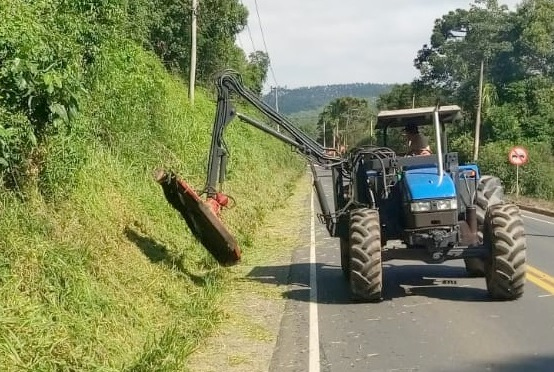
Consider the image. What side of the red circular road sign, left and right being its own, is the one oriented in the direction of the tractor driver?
front

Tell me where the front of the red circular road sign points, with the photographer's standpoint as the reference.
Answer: facing the viewer

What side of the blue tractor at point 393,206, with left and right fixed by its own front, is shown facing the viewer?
front

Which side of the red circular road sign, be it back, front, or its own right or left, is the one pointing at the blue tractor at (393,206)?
front

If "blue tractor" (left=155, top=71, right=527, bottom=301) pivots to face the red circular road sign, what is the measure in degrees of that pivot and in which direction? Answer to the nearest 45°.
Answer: approximately 180°

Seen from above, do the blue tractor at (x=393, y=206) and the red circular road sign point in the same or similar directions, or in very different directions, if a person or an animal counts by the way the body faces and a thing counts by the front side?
same or similar directions

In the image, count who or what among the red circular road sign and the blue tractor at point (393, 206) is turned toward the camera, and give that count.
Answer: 2
